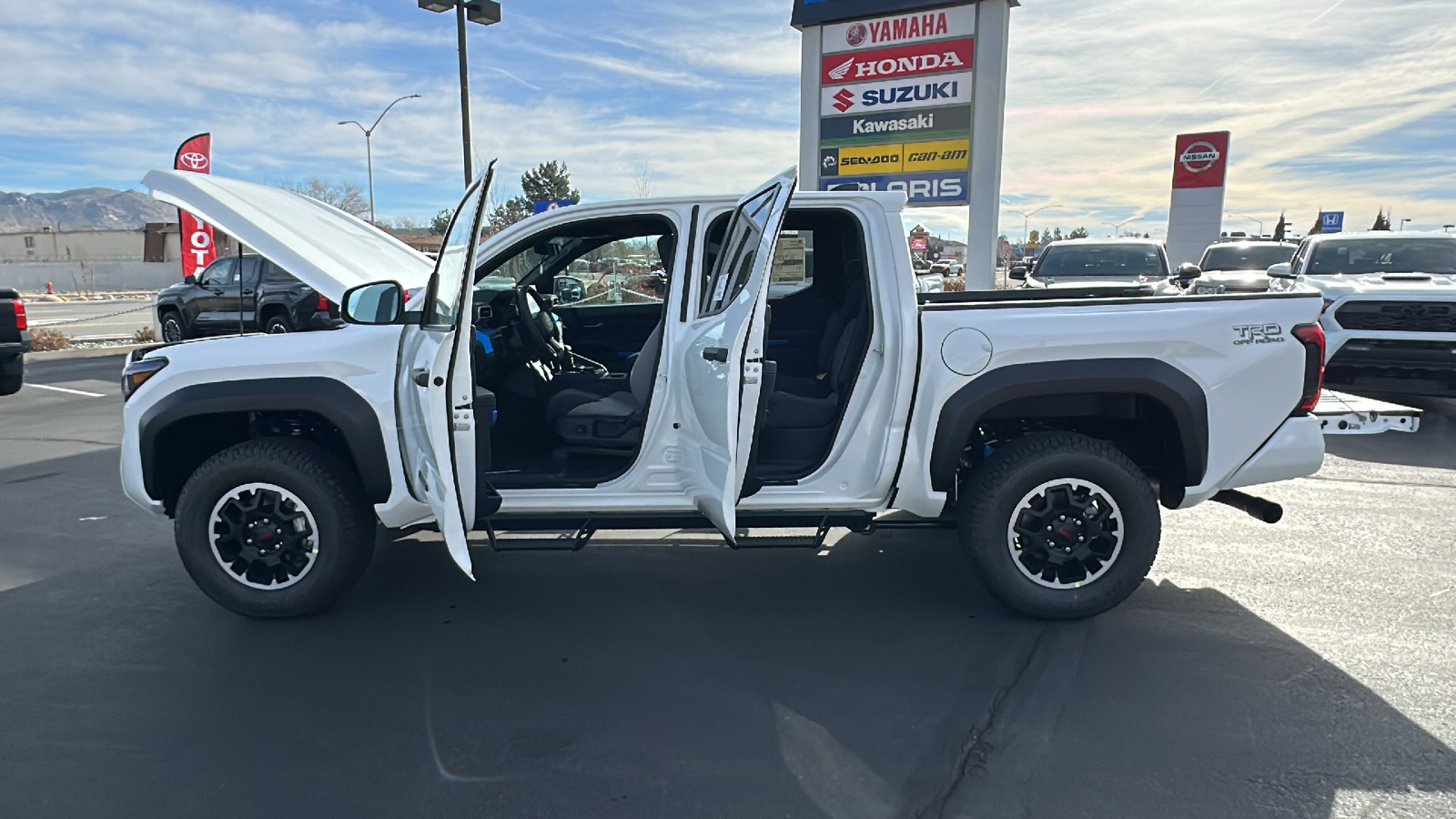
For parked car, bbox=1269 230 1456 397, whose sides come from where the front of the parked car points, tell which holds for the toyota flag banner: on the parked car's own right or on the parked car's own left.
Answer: on the parked car's own right

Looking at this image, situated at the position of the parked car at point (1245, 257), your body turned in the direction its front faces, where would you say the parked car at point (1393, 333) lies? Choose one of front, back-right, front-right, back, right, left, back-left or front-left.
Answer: front

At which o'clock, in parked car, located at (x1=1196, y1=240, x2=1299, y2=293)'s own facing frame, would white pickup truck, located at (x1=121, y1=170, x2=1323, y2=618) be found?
The white pickup truck is roughly at 12 o'clock from the parked car.

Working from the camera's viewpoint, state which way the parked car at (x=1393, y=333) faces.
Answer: facing the viewer

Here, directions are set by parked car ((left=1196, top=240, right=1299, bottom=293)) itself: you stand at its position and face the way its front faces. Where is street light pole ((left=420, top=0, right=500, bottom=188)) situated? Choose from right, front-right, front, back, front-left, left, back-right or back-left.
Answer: front-right

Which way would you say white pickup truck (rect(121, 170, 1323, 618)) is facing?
to the viewer's left

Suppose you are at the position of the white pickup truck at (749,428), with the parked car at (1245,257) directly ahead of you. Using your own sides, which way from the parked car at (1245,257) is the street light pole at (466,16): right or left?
left

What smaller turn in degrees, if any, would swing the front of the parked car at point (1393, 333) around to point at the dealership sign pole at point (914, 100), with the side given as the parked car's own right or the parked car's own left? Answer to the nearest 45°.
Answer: approximately 135° to the parked car's own right

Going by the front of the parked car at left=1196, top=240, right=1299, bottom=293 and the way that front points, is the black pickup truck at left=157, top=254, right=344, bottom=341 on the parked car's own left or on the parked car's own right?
on the parked car's own right

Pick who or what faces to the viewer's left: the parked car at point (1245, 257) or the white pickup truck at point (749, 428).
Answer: the white pickup truck

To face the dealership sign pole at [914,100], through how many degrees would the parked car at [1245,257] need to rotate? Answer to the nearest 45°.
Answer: approximately 45° to its right

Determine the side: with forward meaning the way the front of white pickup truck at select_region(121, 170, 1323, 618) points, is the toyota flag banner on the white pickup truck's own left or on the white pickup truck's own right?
on the white pickup truck's own right

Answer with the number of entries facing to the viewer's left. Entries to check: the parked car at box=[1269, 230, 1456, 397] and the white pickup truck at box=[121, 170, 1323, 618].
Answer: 1

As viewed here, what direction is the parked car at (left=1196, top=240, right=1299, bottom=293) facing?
toward the camera

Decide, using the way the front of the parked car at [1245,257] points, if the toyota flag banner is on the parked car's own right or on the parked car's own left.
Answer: on the parked car's own right
